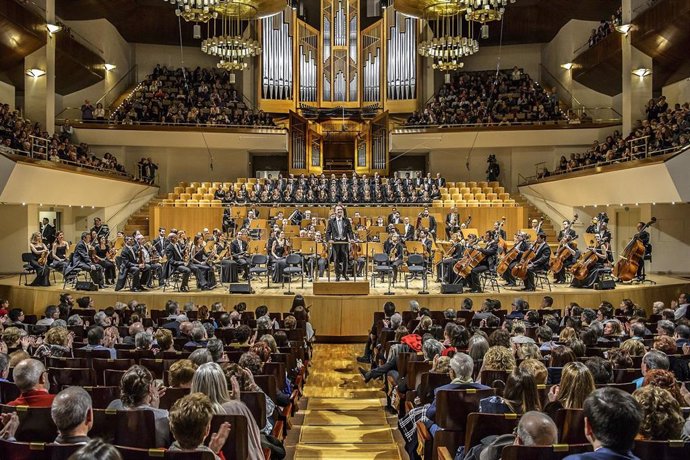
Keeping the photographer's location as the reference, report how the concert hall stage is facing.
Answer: facing the viewer

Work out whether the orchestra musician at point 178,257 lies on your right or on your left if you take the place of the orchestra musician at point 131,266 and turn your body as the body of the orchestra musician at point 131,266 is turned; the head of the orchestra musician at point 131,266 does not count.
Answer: on your left

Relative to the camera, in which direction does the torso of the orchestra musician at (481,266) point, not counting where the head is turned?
to the viewer's left

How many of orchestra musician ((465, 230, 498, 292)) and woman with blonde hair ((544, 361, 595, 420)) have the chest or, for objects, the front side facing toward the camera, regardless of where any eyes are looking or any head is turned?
0

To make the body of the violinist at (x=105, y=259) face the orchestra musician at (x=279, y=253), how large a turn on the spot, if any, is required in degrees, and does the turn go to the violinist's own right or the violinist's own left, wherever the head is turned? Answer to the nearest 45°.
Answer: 0° — they already face them

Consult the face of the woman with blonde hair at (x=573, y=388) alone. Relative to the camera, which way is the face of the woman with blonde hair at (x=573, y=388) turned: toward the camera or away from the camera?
away from the camera

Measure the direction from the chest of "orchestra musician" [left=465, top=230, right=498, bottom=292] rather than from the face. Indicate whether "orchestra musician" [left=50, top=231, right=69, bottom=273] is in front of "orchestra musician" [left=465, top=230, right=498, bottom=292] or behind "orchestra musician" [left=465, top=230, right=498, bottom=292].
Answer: in front

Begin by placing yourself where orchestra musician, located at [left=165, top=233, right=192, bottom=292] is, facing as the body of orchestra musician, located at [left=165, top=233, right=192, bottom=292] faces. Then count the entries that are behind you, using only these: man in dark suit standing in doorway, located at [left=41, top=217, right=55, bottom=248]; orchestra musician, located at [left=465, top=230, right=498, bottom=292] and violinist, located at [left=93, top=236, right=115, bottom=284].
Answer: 2

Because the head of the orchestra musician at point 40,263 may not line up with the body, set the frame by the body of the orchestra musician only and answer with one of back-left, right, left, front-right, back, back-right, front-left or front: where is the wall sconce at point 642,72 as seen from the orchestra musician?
front-left

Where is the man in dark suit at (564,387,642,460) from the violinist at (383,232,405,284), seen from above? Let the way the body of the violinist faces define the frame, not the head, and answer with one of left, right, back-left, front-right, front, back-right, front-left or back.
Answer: front

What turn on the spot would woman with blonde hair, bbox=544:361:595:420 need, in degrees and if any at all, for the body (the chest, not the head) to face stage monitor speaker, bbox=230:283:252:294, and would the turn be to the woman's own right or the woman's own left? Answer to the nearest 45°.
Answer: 0° — they already face it

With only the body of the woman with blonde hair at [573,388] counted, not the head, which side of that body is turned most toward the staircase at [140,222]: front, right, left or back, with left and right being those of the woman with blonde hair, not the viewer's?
front

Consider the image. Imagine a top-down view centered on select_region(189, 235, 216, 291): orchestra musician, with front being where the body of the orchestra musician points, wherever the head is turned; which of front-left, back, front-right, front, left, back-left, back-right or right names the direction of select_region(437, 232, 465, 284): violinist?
front-left

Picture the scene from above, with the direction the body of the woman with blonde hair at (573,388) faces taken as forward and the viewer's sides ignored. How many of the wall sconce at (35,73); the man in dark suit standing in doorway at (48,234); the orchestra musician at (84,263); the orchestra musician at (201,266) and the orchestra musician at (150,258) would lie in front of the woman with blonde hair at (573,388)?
5

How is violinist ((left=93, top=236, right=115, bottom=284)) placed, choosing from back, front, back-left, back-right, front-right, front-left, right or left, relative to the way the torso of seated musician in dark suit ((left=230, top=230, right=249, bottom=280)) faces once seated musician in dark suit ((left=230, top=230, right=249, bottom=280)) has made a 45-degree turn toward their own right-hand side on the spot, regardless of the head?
right

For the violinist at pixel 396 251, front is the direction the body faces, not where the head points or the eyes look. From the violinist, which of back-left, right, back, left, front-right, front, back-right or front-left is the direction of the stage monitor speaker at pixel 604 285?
left
